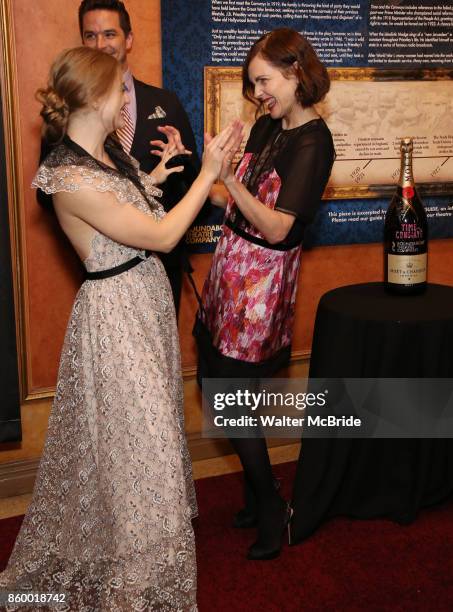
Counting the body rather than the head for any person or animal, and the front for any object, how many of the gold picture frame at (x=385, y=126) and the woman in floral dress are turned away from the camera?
0

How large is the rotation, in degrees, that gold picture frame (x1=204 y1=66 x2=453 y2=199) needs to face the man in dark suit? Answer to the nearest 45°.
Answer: approximately 45° to its right

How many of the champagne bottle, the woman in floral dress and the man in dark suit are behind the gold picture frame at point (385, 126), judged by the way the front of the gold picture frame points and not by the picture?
0

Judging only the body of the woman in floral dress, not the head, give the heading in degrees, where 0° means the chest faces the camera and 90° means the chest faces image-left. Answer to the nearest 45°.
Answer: approximately 45°

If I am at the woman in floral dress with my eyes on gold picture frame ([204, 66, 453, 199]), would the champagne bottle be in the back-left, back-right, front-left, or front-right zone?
front-right

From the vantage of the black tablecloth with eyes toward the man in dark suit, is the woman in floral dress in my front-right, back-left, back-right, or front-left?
front-left

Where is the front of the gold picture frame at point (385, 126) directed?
toward the camera

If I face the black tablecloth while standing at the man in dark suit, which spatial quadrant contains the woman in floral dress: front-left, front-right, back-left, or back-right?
front-right

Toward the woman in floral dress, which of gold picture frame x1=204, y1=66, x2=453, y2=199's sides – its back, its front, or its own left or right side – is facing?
front
